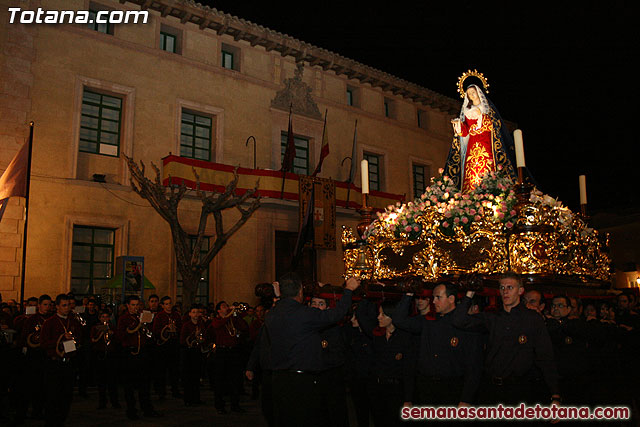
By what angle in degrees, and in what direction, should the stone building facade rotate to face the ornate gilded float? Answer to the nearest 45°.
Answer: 0° — it already faces it

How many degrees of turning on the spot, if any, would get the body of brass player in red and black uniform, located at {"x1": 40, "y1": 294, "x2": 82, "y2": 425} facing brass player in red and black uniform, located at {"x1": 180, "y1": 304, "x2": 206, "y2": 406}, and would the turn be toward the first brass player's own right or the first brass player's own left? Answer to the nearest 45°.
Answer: approximately 90° to the first brass player's own left

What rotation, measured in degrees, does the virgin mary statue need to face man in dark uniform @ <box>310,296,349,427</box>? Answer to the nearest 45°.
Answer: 0° — it already faces them

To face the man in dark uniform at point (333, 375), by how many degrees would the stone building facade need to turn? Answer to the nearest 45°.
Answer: approximately 45° to its right

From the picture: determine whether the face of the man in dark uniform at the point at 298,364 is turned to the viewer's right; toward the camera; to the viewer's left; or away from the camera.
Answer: away from the camera

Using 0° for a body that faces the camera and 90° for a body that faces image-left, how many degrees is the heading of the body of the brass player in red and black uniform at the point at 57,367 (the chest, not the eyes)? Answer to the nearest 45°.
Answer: approximately 315°

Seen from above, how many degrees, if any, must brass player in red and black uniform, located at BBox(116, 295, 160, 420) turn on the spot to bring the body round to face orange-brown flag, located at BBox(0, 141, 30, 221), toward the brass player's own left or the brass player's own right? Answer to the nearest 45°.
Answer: approximately 180°
